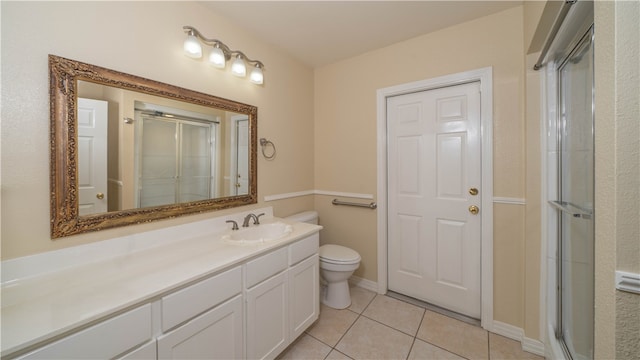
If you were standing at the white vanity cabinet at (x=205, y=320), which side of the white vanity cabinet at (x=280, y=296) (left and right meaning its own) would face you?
right

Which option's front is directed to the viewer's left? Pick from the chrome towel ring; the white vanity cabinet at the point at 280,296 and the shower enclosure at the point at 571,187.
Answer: the shower enclosure

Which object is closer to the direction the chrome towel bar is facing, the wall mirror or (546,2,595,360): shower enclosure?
the wall mirror

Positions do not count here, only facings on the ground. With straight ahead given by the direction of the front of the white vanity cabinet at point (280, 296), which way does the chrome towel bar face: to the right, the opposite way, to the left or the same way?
to the right

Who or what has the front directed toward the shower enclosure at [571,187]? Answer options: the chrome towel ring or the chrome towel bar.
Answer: the chrome towel ring
